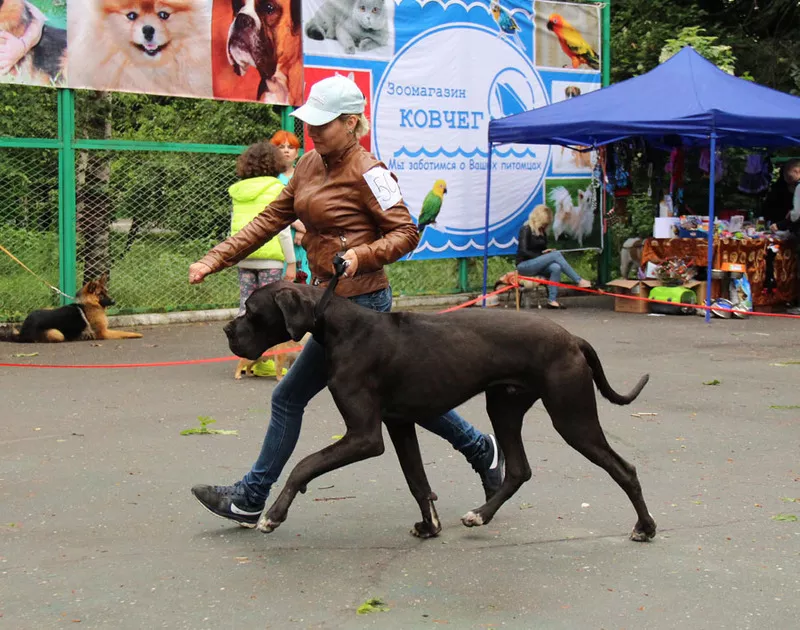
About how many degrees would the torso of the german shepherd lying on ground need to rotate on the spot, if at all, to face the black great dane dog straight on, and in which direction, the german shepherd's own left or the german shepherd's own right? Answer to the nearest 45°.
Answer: approximately 90° to the german shepherd's own right

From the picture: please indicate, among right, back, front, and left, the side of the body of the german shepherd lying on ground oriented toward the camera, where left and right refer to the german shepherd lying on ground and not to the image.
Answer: right

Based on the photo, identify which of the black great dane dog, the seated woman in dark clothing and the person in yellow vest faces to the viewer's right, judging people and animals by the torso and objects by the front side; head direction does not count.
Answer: the seated woman in dark clothing

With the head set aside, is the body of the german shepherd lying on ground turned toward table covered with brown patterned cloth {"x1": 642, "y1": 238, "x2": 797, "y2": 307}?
yes

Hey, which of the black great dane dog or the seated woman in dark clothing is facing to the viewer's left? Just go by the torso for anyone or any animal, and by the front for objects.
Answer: the black great dane dog

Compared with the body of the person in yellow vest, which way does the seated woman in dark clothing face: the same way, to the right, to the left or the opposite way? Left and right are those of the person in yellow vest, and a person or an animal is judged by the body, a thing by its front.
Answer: to the right

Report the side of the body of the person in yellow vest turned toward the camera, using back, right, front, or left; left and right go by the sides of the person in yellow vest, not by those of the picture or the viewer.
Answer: back

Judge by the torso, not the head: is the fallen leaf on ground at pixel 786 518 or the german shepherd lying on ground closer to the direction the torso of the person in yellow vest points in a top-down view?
the german shepherd lying on ground

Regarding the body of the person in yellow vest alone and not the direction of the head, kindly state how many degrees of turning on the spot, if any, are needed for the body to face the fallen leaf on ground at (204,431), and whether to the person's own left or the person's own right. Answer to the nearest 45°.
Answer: approximately 180°

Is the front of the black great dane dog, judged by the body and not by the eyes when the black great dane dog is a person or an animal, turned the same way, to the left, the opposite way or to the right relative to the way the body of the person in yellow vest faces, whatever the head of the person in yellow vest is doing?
to the left

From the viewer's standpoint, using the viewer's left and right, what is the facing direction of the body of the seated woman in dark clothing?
facing to the right of the viewer

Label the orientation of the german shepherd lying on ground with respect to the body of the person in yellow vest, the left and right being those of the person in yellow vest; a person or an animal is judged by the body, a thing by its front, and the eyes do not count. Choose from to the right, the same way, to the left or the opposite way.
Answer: to the right

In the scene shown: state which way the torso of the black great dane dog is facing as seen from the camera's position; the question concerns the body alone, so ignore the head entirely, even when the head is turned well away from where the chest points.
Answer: to the viewer's left

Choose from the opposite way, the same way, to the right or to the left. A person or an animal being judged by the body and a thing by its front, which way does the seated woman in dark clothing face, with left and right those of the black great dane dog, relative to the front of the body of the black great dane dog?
the opposite way

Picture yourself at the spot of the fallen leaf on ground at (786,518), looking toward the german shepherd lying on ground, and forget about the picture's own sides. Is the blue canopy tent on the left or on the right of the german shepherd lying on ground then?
right

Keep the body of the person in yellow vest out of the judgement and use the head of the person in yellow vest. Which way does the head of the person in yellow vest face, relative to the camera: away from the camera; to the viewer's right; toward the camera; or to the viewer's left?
away from the camera

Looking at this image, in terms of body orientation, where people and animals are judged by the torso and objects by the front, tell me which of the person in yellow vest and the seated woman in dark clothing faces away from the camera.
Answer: the person in yellow vest
